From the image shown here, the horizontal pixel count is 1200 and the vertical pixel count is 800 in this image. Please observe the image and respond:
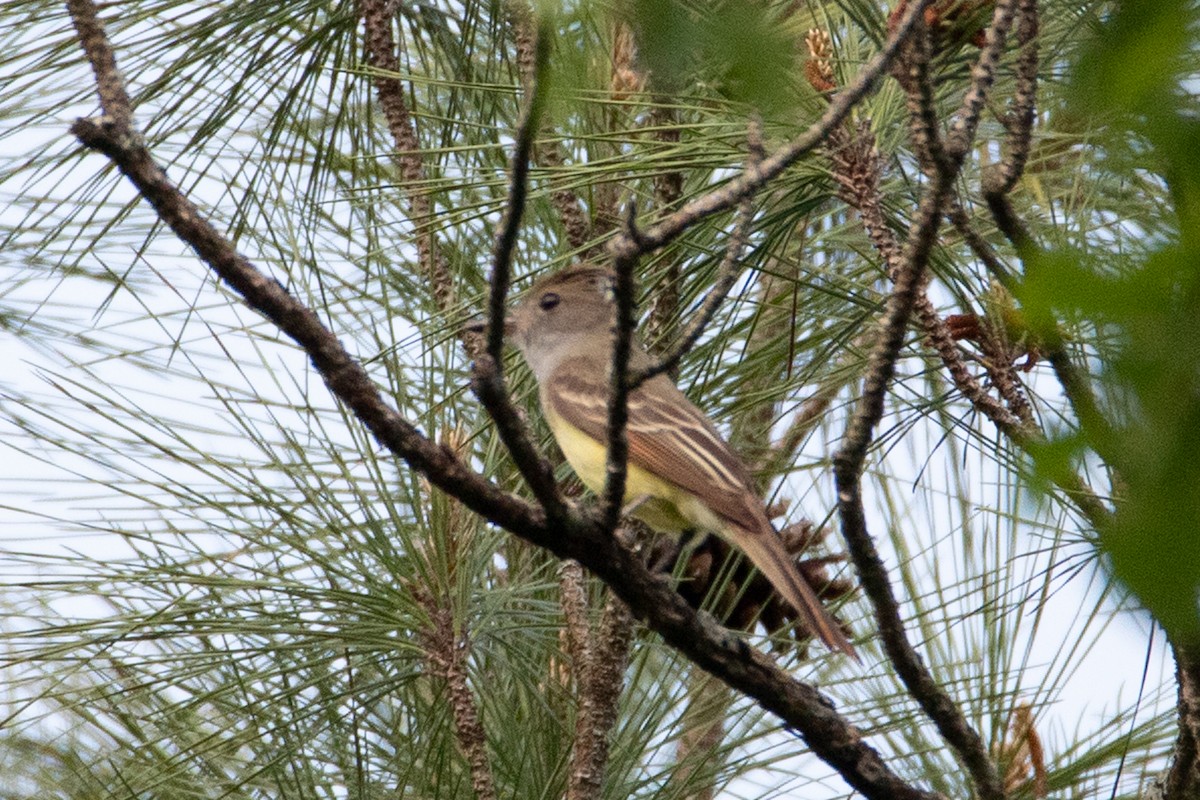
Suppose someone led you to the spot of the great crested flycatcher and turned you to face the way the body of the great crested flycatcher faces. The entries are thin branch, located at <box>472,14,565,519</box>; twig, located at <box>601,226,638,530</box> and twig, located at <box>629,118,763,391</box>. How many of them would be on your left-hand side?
3

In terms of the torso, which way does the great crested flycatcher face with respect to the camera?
to the viewer's left

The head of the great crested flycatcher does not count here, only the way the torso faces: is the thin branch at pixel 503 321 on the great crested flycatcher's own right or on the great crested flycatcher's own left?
on the great crested flycatcher's own left

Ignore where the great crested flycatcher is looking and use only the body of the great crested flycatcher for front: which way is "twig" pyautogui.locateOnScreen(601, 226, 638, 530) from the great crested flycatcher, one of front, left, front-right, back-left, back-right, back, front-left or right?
left
